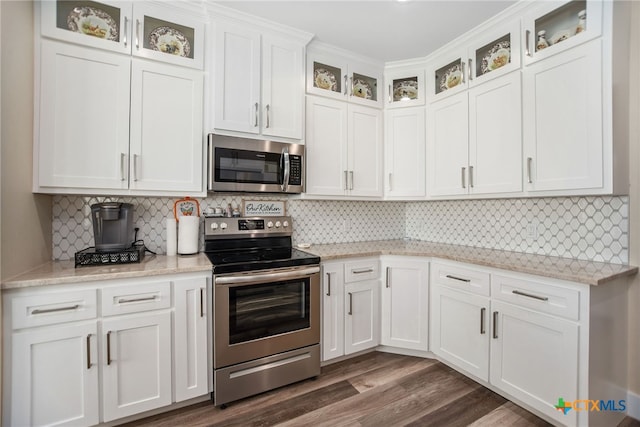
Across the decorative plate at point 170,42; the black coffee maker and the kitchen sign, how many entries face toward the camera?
3

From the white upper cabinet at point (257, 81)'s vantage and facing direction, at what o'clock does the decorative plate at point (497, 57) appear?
The decorative plate is roughly at 11 o'clock from the white upper cabinet.

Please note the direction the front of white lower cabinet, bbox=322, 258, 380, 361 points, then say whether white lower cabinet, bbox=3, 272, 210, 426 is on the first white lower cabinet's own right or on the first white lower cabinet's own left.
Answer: on the first white lower cabinet's own right

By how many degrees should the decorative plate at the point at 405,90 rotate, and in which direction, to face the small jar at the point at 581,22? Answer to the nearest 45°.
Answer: approximately 45° to its left

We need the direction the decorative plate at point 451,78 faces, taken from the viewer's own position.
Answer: facing the viewer and to the left of the viewer

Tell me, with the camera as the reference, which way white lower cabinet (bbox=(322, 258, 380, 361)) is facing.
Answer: facing the viewer and to the right of the viewer

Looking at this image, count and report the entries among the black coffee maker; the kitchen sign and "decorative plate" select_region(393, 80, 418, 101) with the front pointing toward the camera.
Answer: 3
